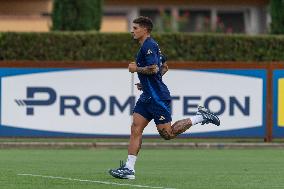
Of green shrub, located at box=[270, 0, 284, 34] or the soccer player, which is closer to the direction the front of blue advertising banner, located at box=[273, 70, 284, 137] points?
the soccer player

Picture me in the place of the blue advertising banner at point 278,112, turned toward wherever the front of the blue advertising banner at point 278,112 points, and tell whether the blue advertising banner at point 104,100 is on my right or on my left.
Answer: on my right

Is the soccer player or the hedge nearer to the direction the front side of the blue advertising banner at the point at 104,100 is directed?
the soccer player

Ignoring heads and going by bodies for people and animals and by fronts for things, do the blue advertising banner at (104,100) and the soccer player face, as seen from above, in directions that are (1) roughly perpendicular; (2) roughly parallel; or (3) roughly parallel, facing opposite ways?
roughly perpendicular

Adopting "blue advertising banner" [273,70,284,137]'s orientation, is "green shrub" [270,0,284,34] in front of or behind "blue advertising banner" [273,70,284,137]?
behind
